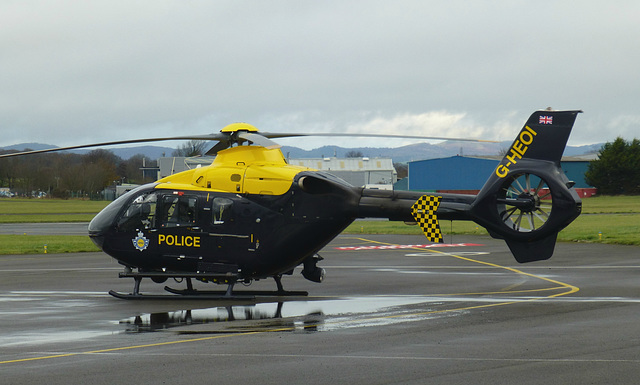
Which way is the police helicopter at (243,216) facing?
to the viewer's left
